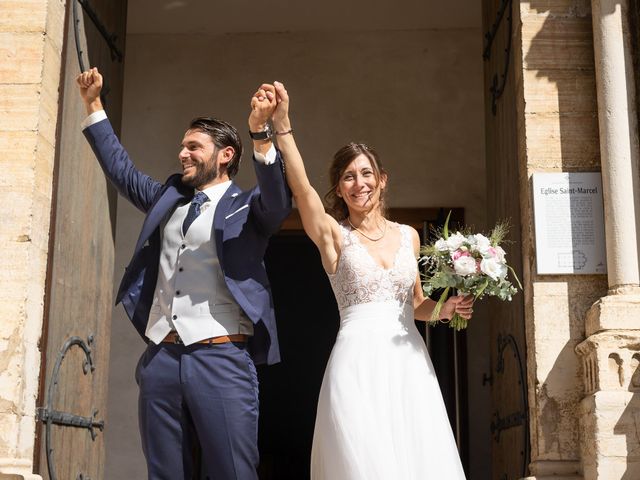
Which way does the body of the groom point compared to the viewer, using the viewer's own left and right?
facing the viewer and to the left of the viewer

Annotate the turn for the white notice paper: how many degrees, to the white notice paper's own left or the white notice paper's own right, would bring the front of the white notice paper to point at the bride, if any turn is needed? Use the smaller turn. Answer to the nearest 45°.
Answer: approximately 45° to the white notice paper's own right

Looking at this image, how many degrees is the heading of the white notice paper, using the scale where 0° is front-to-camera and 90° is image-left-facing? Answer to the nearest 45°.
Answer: approximately 0°

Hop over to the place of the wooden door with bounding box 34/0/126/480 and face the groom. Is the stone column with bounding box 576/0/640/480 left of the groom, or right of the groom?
left

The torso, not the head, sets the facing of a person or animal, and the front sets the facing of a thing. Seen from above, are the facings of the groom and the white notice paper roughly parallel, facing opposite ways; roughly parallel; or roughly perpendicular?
roughly parallel

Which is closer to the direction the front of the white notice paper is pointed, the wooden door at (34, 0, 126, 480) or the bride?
the bride

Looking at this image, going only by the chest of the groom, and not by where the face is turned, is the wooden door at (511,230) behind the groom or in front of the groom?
behind

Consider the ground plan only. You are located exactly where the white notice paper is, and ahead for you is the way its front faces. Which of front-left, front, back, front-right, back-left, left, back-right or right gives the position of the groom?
front-right

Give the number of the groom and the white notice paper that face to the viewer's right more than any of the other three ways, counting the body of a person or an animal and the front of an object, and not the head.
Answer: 0

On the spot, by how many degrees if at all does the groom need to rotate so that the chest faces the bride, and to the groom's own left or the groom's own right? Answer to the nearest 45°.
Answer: approximately 135° to the groom's own left

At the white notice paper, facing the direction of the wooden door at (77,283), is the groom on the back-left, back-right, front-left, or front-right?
front-left
